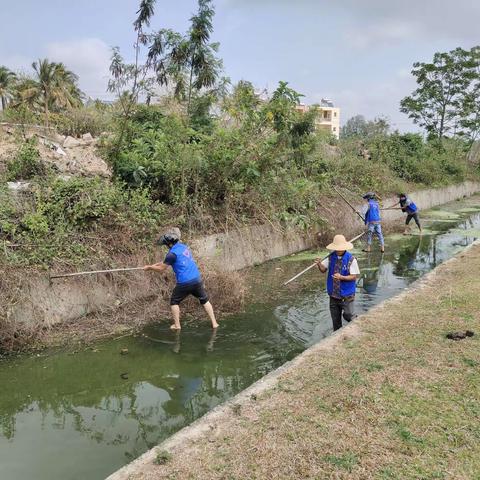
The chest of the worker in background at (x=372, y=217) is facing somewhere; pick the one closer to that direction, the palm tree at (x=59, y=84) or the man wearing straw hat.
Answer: the palm tree

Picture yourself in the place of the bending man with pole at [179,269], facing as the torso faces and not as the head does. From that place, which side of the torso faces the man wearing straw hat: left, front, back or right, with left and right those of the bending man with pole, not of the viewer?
back

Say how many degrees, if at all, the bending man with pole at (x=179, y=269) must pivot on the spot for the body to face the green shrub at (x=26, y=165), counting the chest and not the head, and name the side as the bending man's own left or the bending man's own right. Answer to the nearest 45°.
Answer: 0° — they already face it

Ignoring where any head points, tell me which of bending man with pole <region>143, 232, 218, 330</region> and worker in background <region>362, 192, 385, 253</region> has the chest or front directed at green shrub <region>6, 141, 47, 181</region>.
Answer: the bending man with pole

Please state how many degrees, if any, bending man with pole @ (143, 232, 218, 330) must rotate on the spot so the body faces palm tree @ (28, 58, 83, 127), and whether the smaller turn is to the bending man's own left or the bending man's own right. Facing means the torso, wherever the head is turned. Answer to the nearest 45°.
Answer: approximately 45° to the bending man's own right

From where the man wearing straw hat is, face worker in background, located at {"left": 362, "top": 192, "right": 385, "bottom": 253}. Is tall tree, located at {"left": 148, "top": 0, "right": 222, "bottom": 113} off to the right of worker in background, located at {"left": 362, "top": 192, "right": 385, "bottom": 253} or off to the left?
left

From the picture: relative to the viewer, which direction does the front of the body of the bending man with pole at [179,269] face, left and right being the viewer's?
facing away from the viewer and to the left of the viewer

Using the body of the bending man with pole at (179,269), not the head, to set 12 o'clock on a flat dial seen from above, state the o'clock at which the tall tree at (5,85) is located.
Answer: The tall tree is roughly at 1 o'clock from the bending man with pole.

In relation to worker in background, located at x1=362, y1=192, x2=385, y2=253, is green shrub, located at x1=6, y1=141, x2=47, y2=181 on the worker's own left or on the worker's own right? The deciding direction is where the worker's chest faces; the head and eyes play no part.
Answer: on the worker's own left

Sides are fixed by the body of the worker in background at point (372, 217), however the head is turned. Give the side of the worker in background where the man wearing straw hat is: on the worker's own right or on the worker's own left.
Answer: on the worker's own left
